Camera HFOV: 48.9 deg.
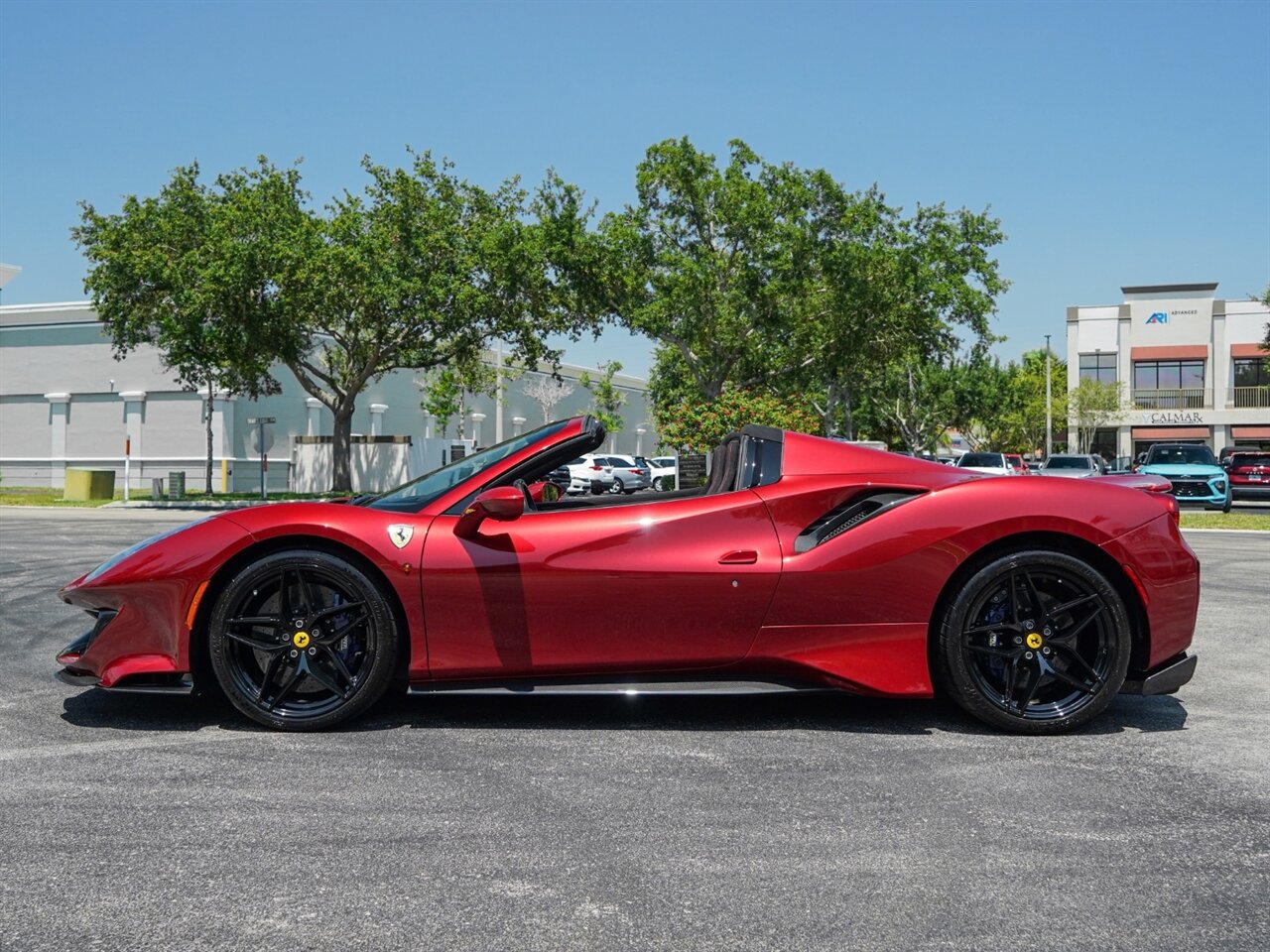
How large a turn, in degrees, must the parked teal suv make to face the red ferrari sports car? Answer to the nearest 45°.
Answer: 0° — it already faces it

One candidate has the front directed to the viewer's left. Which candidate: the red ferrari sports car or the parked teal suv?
the red ferrari sports car

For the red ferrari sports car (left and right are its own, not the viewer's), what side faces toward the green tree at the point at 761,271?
right

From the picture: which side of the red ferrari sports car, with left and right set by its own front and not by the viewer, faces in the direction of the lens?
left

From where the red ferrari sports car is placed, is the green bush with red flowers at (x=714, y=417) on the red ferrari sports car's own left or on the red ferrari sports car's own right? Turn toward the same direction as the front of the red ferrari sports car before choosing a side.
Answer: on the red ferrari sports car's own right

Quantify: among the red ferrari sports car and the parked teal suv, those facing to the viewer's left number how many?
1

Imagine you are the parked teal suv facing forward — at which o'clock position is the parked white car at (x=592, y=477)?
The parked white car is roughly at 4 o'clock from the parked teal suv.

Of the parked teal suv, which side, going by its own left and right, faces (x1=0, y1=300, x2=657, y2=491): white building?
right

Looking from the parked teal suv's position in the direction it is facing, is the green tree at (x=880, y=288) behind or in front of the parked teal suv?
behind

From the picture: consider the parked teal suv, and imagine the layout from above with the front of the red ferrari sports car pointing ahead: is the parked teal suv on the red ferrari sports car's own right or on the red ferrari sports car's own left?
on the red ferrari sports car's own right

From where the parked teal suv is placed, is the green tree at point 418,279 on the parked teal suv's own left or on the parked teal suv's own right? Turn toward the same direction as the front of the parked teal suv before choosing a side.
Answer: on the parked teal suv's own right

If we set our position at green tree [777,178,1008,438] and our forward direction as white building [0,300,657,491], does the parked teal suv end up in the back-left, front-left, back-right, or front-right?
back-left
